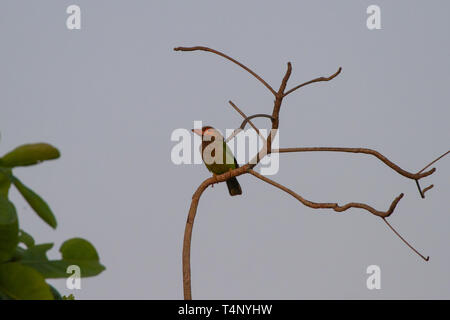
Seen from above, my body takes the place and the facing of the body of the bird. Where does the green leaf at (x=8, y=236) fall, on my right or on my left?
on my left

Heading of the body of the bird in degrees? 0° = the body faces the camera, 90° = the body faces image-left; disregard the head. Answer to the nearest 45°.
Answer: approximately 90°

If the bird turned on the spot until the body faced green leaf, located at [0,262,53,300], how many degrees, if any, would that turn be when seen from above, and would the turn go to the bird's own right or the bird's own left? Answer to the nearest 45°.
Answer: approximately 90° to the bird's own left
